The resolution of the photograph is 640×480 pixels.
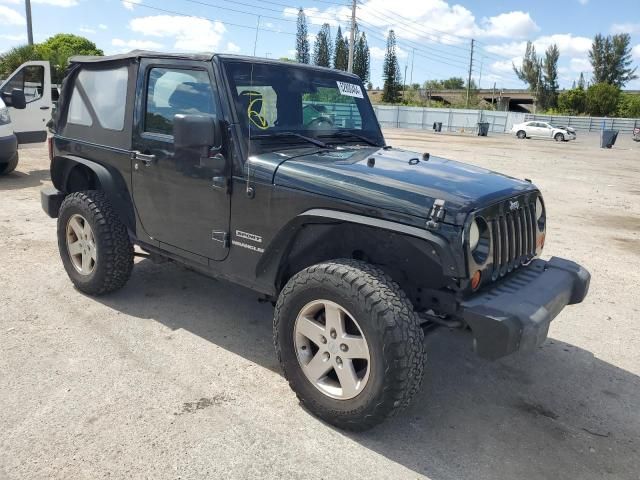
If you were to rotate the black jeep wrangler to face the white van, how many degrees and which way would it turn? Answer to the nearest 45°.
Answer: approximately 180°

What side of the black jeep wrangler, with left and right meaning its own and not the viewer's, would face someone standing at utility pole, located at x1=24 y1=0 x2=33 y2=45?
back

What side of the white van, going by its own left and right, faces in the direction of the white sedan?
back

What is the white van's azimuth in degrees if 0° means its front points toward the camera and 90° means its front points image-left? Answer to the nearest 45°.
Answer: approximately 45°

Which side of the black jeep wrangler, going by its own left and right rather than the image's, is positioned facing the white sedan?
left

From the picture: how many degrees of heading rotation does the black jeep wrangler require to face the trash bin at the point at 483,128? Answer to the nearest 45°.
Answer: approximately 135° to its left

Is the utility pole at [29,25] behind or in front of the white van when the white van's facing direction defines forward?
behind

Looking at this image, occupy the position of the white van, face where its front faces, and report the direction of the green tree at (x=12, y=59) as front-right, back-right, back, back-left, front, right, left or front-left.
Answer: back-right
